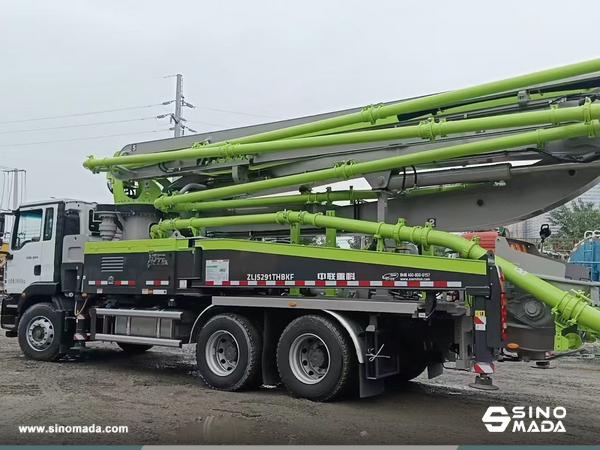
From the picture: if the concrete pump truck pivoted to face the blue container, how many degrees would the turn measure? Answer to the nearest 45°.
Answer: approximately 90° to its right

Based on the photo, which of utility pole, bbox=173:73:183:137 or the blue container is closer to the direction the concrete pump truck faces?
the utility pole

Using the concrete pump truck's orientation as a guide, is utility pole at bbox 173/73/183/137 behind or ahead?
ahead

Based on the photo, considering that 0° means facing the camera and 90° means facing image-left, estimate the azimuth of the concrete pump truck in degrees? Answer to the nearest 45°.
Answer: approximately 135°
